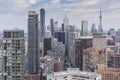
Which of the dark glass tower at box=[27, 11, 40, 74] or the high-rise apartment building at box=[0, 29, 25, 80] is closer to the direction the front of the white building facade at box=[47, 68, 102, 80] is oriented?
the high-rise apartment building

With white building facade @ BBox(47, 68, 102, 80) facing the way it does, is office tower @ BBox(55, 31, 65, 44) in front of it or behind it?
behind

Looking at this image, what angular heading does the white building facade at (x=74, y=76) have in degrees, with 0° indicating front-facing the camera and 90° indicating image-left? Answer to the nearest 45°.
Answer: approximately 0°

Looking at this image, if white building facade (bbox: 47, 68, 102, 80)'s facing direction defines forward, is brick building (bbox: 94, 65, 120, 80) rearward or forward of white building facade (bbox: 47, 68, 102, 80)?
rearward

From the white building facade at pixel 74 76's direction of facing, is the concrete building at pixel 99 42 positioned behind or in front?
behind

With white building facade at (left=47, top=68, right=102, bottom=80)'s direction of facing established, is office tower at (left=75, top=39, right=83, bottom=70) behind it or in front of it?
behind

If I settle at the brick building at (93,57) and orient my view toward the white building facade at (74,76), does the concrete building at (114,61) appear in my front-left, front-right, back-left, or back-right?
back-left
